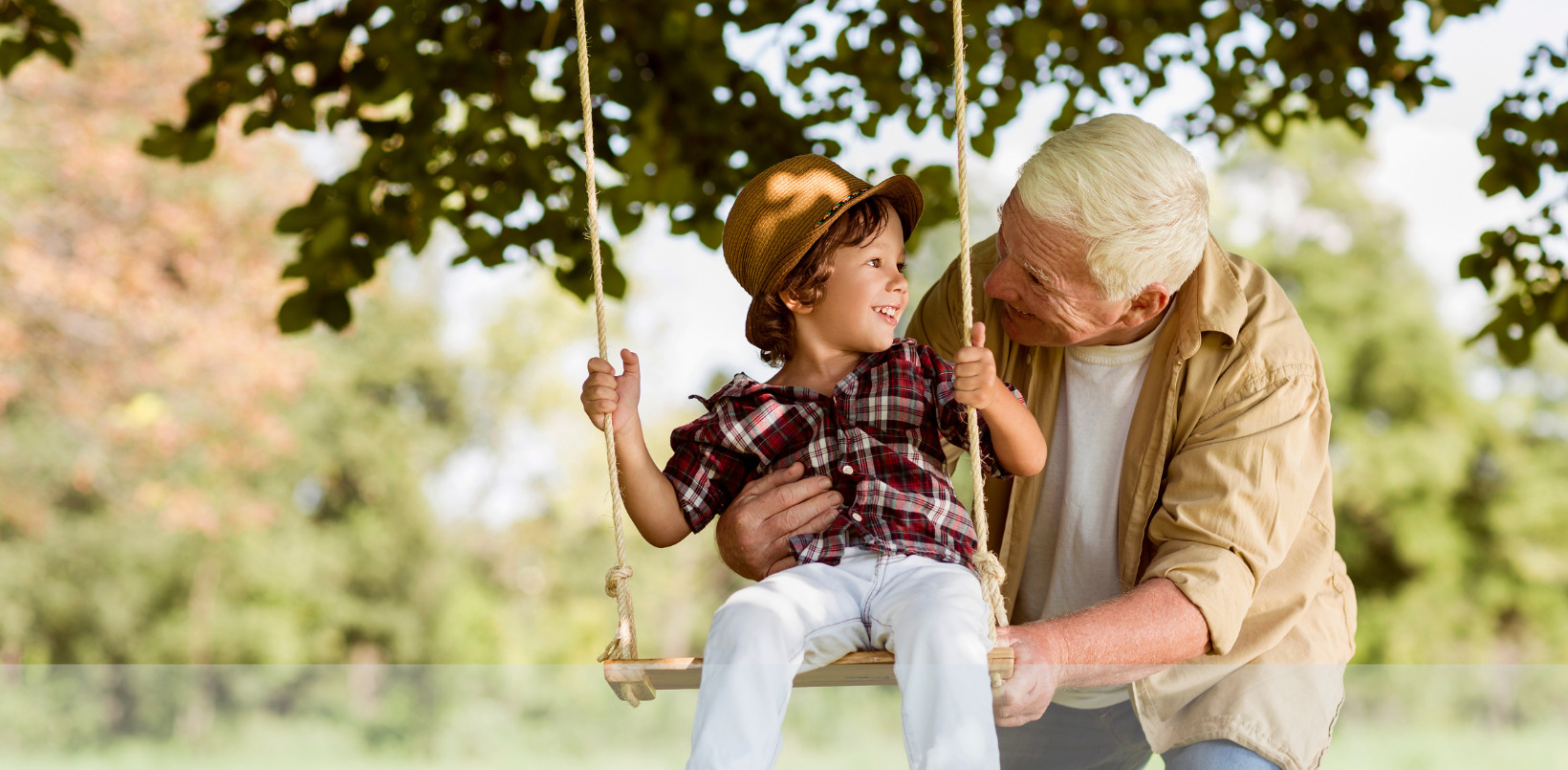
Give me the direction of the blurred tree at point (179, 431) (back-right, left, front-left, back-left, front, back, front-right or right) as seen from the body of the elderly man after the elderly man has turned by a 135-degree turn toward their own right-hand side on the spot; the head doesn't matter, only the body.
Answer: front-left

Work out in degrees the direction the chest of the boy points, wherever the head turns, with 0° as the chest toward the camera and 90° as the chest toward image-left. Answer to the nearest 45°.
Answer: approximately 0°

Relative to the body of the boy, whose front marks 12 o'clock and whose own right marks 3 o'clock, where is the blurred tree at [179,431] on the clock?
The blurred tree is roughly at 5 o'clock from the boy.

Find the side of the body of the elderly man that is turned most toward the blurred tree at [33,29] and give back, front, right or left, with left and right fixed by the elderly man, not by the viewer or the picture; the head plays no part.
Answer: right

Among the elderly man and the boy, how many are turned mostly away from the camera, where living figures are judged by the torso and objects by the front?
0

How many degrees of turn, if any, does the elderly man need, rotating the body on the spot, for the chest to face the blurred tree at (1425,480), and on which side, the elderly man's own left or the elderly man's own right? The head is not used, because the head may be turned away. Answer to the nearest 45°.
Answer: approximately 135° to the elderly man's own right
